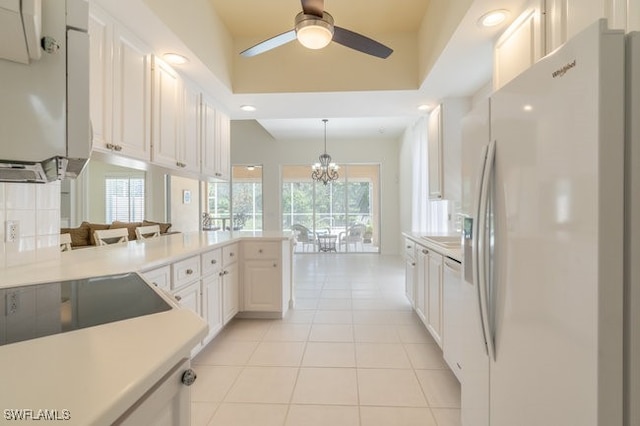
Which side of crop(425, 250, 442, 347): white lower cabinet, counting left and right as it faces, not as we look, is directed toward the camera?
left

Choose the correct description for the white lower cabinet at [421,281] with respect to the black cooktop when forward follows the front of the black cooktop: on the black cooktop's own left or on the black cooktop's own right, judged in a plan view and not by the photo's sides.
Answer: on the black cooktop's own left

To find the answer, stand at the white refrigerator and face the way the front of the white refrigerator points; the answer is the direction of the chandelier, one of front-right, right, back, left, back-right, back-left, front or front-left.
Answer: right

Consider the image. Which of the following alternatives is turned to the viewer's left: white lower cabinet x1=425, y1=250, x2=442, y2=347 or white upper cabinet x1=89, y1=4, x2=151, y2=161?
the white lower cabinet

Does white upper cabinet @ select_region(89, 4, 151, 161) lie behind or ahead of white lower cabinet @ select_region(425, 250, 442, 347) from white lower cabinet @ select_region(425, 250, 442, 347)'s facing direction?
ahead

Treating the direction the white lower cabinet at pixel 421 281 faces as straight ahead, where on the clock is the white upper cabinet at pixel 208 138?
The white upper cabinet is roughly at 12 o'clock from the white lower cabinet.

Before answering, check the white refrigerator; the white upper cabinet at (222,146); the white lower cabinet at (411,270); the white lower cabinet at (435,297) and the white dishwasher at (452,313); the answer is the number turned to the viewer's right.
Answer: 1

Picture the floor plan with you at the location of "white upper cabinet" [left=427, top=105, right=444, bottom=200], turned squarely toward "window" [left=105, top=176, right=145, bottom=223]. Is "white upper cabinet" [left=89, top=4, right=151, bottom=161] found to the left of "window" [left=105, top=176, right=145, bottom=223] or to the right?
left

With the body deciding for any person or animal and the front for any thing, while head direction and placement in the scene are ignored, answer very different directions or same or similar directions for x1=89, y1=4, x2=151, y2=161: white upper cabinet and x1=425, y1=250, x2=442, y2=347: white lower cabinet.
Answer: very different directions

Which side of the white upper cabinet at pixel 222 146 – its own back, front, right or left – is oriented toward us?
right

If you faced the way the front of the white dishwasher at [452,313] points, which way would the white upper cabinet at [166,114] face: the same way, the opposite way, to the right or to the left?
the opposite way

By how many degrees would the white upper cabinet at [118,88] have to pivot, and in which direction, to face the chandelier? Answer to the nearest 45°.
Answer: approximately 90° to its left

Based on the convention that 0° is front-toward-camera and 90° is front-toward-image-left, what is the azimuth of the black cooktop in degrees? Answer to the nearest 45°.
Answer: approximately 315°

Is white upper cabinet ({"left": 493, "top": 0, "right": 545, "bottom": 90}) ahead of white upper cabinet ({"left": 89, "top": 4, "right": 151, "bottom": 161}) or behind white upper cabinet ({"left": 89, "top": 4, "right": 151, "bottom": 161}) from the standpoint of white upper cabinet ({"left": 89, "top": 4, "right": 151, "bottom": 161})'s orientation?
ahead

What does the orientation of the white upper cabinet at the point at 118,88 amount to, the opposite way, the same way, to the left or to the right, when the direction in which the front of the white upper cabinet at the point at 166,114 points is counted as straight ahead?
the same way

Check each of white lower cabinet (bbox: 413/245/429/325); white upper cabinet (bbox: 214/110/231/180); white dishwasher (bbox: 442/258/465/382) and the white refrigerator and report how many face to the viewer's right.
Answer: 1

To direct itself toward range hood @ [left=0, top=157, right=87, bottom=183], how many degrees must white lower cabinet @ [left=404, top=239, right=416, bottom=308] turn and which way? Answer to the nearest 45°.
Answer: approximately 45° to its left

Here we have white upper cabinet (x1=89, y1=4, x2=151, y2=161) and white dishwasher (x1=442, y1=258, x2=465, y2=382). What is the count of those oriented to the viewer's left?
1

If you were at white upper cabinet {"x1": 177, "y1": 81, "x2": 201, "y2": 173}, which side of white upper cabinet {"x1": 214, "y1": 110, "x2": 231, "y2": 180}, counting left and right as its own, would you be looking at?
right

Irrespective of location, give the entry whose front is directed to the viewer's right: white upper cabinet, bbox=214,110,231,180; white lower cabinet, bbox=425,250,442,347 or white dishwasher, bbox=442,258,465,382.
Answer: the white upper cabinet

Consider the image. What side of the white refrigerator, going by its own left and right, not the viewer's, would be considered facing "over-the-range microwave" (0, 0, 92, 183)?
front
